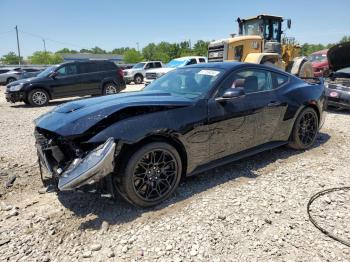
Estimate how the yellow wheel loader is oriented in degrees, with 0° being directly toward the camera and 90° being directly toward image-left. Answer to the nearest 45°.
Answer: approximately 225°

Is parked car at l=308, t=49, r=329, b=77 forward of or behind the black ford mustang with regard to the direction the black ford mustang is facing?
behind

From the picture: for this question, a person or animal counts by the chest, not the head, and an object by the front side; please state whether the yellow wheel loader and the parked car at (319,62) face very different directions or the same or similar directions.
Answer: very different directions

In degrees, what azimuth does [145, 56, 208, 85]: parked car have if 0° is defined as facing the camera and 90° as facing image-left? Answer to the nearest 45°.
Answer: approximately 45°

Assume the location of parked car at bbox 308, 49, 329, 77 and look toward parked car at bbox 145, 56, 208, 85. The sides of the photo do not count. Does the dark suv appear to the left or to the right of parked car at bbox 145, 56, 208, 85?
left

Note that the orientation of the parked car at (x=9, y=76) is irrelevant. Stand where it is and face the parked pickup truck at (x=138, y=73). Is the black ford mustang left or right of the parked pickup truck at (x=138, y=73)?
right
